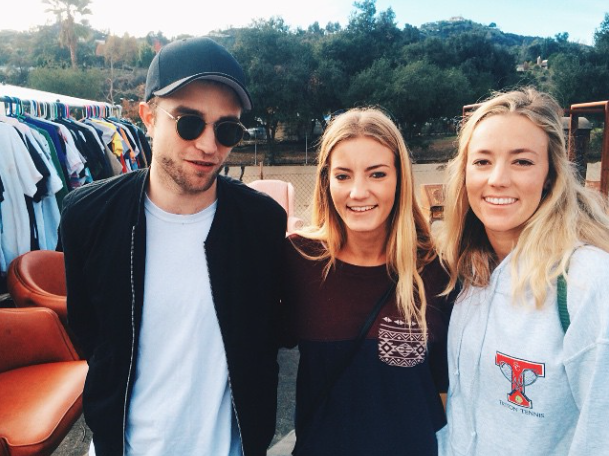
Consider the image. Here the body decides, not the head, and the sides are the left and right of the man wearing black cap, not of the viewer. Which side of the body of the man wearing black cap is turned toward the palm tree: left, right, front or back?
back

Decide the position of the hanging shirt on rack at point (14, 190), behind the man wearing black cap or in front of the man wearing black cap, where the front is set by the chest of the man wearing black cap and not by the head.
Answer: behind

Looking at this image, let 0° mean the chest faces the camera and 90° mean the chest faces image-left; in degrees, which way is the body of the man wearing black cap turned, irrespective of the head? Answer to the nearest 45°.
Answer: approximately 0°

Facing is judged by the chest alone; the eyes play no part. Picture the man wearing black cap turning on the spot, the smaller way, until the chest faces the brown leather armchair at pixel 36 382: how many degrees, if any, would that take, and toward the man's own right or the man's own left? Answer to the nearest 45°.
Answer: approximately 135° to the man's own right

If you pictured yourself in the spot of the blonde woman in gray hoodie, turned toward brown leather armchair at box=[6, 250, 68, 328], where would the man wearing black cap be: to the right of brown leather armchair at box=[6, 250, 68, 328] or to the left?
left

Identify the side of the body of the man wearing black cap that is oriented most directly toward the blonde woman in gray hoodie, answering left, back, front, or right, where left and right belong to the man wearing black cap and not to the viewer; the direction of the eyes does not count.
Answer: left

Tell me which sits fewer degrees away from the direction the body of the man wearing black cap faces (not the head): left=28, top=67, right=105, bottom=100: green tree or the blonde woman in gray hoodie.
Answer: the blonde woman in gray hoodie

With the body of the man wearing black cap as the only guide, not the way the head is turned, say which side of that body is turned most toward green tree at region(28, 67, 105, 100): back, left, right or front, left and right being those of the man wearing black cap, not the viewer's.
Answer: back
